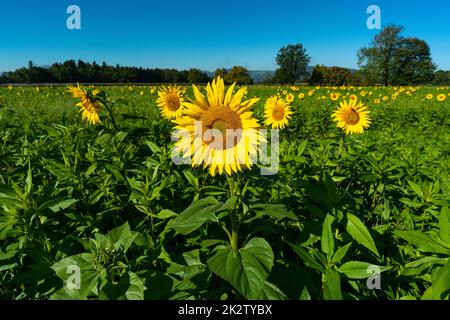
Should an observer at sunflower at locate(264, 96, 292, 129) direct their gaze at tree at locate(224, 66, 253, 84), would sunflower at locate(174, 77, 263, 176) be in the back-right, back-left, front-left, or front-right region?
back-left

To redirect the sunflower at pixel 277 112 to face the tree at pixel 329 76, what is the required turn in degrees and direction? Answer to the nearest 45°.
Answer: approximately 180°

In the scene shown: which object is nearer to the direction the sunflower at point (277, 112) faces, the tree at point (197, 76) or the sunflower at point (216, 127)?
the sunflower

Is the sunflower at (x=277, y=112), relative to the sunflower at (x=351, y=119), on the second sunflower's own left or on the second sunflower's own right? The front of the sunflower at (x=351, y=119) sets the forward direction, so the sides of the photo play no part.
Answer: on the second sunflower's own right

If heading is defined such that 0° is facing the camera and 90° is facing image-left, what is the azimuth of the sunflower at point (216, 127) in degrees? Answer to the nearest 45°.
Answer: approximately 0°

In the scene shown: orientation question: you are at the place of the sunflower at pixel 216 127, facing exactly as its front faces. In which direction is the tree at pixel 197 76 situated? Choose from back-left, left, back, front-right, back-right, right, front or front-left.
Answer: back

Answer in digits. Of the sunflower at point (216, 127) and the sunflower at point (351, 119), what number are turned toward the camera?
2

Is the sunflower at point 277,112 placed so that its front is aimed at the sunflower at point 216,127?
yes

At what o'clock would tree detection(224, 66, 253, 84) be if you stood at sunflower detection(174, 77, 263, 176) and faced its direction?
The tree is roughly at 6 o'clock from the sunflower.
